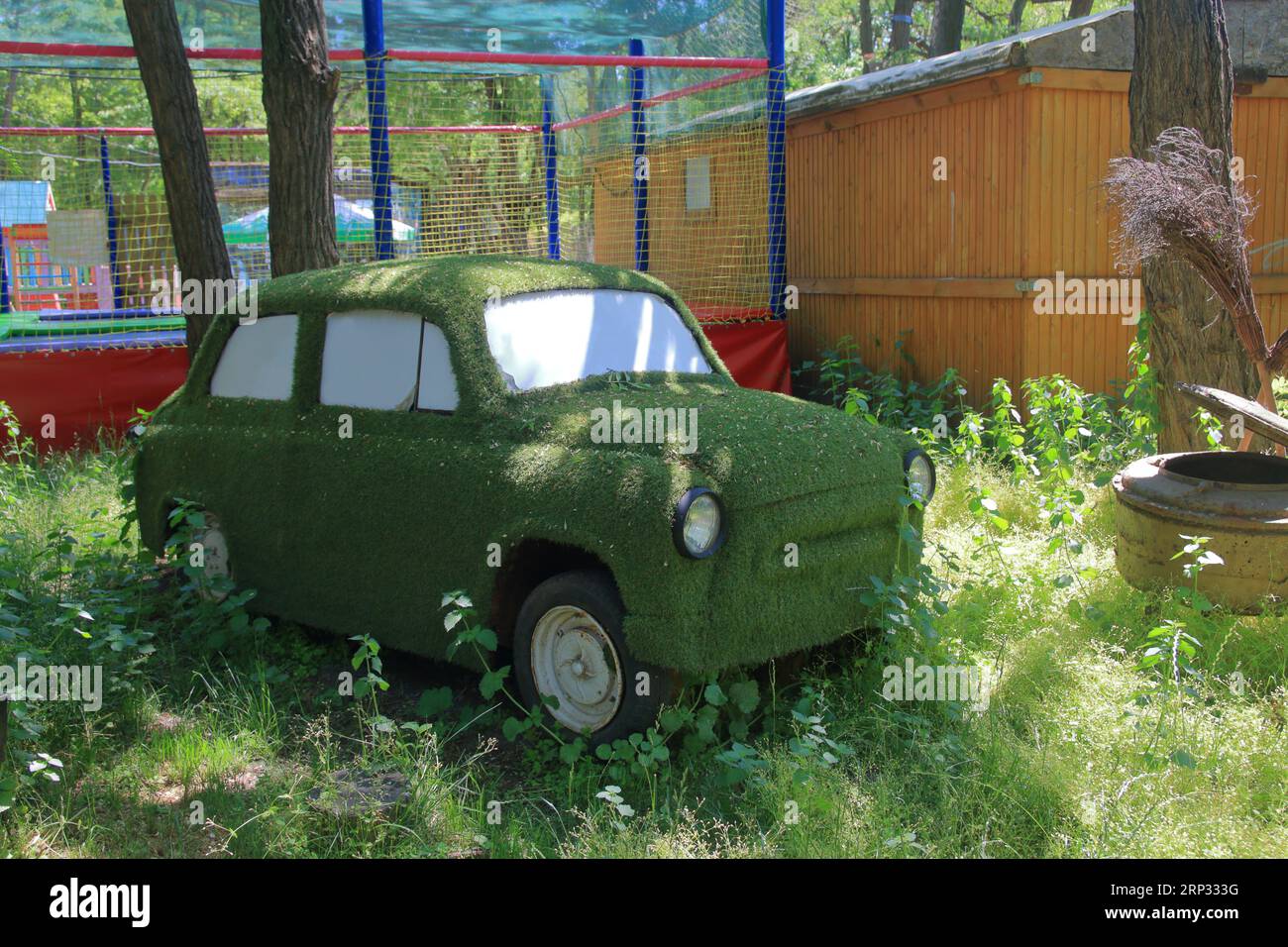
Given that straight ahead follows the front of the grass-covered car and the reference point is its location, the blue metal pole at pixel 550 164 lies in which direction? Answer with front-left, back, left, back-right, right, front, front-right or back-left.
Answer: back-left

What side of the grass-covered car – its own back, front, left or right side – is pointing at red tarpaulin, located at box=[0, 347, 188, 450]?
back

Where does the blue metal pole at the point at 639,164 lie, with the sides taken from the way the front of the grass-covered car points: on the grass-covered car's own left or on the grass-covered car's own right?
on the grass-covered car's own left

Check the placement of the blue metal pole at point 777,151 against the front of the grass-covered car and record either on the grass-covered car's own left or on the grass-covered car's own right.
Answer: on the grass-covered car's own left

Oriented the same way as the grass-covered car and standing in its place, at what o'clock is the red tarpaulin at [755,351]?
The red tarpaulin is roughly at 8 o'clock from the grass-covered car.

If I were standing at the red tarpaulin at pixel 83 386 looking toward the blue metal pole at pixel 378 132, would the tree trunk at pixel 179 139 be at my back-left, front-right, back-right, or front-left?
front-right

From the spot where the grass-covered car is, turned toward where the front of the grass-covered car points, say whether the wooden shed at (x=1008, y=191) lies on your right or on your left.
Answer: on your left

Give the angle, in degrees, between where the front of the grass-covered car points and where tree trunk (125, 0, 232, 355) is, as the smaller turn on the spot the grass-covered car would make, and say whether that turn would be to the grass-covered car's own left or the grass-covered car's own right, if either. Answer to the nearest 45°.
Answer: approximately 180°

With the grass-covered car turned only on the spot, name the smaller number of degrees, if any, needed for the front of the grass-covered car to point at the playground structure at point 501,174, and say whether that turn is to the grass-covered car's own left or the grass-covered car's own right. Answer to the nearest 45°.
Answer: approximately 135° to the grass-covered car's own left

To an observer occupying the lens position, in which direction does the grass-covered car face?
facing the viewer and to the right of the viewer
